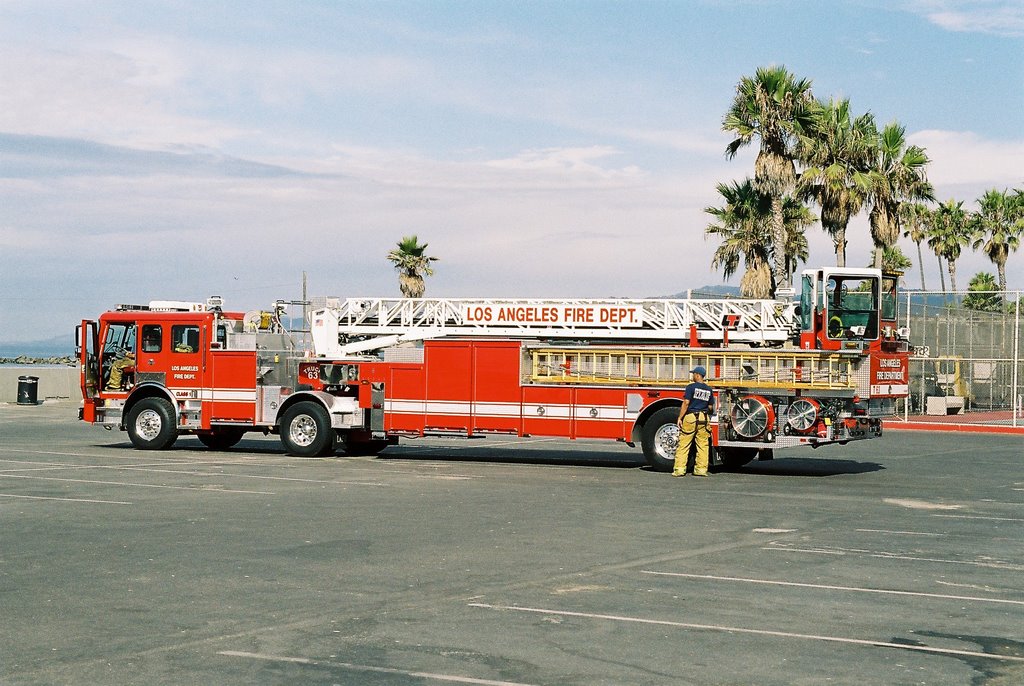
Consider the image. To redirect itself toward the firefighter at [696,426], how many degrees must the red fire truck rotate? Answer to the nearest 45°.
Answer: approximately 135° to its left

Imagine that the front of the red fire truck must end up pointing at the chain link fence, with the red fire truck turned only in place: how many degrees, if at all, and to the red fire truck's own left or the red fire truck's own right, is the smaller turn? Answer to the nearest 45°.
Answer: approximately 135° to the red fire truck's own right

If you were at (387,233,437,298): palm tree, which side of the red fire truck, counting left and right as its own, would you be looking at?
right

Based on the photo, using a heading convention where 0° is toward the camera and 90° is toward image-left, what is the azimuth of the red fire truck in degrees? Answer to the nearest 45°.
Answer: approximately 90°

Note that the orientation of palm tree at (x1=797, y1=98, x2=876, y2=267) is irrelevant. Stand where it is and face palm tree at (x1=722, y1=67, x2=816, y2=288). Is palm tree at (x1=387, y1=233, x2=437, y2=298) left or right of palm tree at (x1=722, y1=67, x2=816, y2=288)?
right

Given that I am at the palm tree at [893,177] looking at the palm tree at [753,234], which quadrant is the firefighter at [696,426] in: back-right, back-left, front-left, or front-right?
front-left

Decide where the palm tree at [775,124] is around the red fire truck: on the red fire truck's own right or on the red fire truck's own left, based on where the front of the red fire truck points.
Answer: on the red fire truck's own right

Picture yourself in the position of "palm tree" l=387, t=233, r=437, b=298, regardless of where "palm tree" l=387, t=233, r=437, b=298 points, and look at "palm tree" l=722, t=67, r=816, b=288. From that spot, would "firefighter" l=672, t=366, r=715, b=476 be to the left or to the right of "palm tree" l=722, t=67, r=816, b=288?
right

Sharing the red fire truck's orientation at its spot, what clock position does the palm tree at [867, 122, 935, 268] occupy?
The palm tree is roughly at 4 o'clock from the red fire truck.

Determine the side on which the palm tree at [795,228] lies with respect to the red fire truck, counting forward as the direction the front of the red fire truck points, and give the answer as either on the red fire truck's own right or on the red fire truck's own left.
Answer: on the red fire truck's own right

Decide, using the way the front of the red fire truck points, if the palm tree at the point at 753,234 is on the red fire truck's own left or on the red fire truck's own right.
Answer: on the red fire truck's own right
